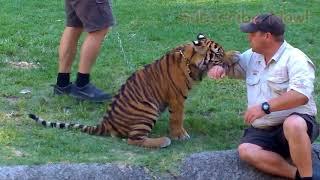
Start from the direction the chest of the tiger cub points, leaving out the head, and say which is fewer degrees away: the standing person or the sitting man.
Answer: the sitting man

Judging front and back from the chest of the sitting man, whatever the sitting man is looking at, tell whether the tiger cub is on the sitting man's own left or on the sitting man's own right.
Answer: on the sitting man's own right

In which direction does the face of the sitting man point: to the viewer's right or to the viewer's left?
to the viewer's left

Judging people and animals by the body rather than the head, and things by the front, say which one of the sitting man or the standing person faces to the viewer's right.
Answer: the standing person

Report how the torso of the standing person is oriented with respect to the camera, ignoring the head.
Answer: to the viewer's right

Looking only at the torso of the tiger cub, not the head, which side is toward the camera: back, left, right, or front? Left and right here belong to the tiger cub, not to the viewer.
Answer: right

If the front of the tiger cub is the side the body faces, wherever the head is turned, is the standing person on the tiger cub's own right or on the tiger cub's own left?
on the tiger cub's own left

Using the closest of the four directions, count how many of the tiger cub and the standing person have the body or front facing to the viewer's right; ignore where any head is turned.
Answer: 2

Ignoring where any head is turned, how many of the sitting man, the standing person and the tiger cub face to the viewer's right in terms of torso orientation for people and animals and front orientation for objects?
2

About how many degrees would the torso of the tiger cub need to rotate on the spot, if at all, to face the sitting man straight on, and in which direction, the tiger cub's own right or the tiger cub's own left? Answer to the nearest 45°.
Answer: approximately 45° to the tiger cub's own right
